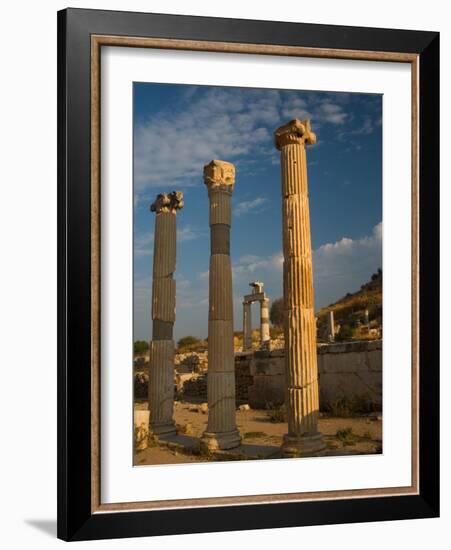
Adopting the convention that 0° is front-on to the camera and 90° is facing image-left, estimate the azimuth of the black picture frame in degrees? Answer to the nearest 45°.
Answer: approximately 315°
